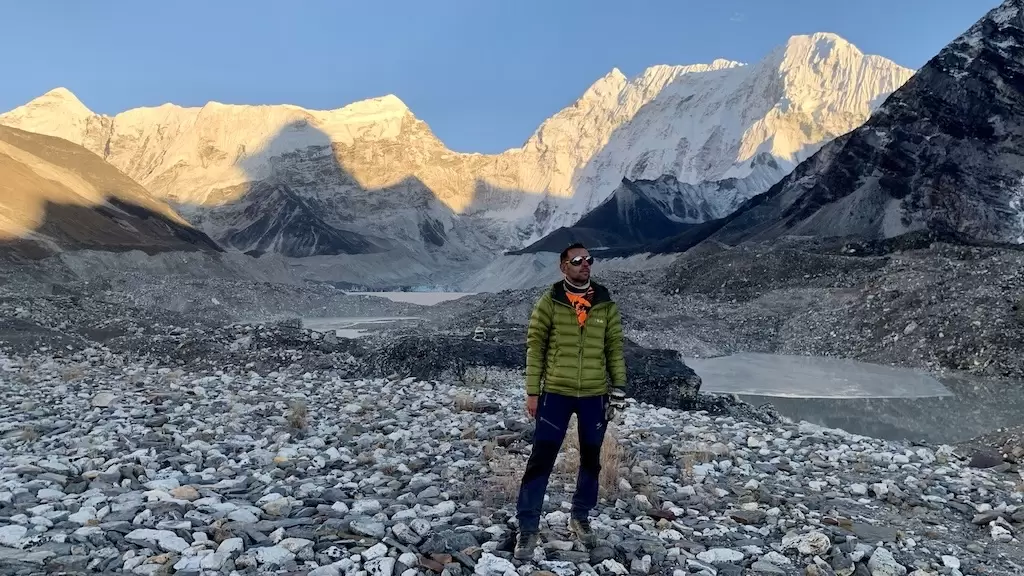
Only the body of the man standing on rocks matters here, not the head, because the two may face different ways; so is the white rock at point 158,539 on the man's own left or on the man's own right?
on the man's own right

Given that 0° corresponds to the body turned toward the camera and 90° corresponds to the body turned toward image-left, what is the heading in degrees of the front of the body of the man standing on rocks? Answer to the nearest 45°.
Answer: approximately 0°

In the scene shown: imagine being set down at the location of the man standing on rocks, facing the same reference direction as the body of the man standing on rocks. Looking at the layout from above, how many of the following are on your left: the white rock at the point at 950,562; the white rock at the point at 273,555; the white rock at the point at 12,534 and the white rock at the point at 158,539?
1

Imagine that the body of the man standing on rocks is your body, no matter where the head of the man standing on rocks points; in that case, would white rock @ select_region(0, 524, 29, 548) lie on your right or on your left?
on your right

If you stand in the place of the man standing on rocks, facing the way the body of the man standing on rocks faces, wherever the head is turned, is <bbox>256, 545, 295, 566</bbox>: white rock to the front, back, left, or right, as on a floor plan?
right

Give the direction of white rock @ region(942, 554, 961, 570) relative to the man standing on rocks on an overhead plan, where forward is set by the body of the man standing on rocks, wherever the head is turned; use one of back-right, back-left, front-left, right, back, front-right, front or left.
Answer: left
